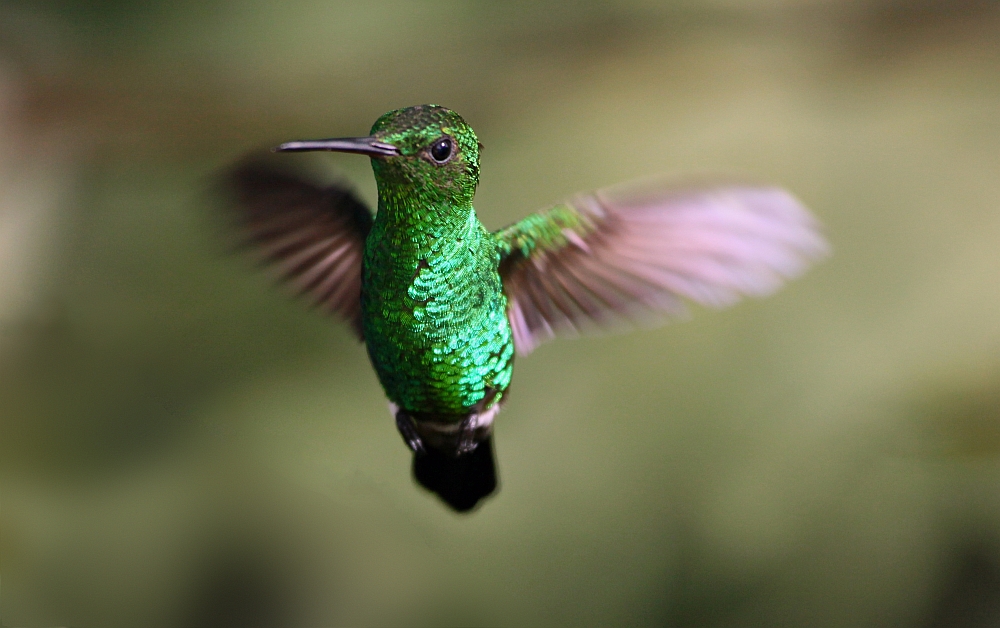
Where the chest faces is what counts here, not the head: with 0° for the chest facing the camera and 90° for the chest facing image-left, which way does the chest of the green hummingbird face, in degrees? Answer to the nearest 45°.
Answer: approximately 45°
